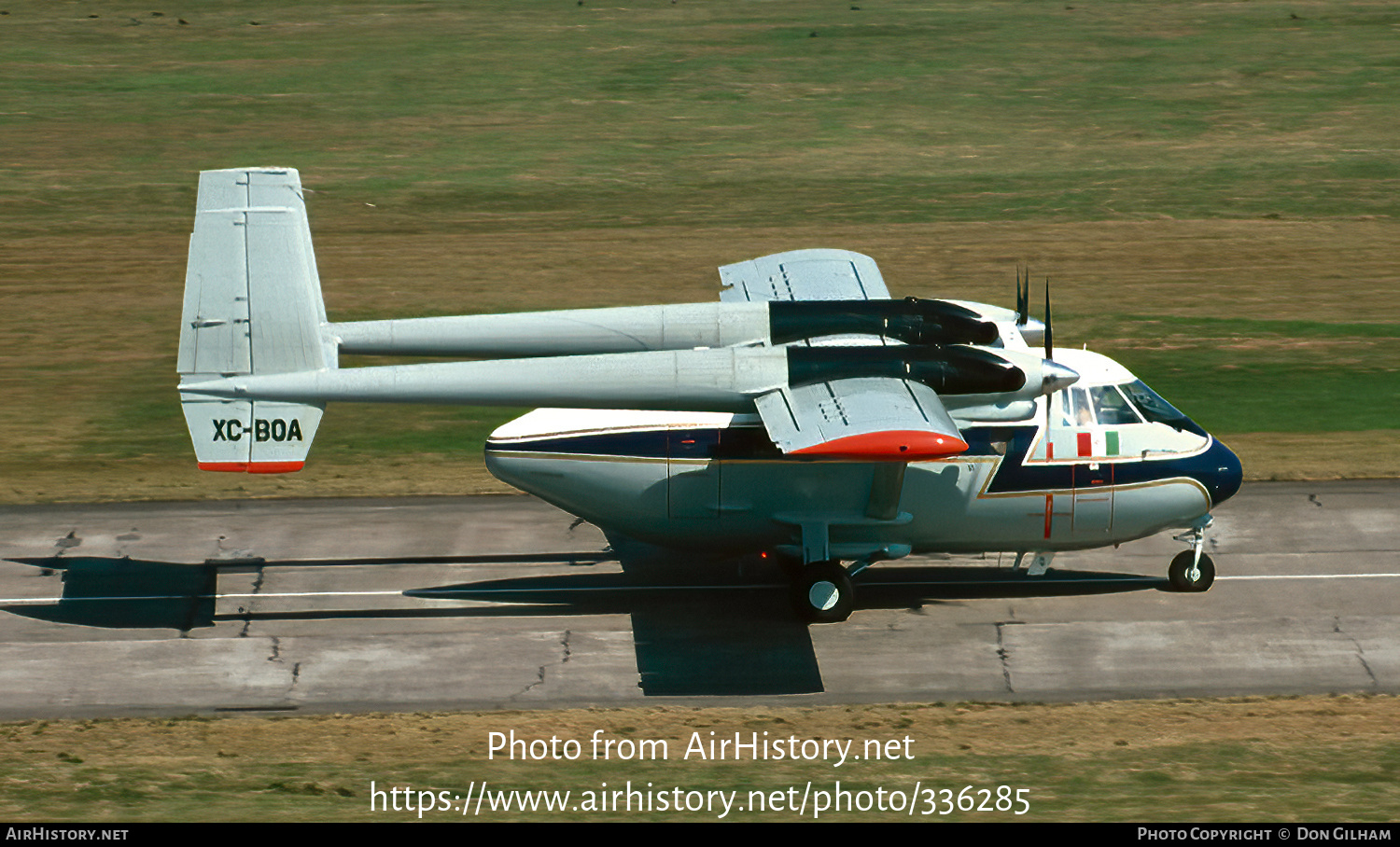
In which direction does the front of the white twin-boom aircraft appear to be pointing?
to the viewer's right
